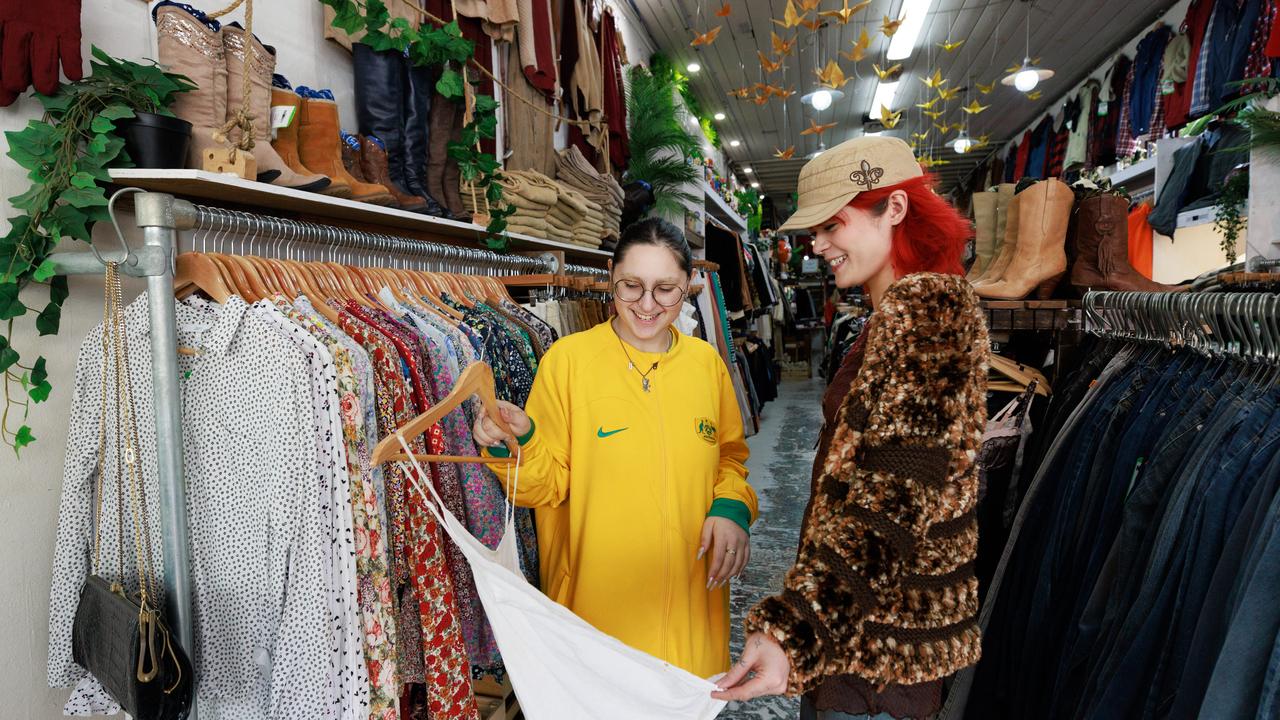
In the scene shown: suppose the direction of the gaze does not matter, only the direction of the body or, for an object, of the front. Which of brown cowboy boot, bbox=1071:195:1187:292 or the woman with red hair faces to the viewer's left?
the woman with red hair

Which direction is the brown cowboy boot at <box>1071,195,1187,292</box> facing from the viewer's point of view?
to the viewer's right

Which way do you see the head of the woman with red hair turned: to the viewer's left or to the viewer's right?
to the viewer's left

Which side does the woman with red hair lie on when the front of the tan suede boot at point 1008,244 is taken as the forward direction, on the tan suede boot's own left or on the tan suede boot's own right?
on the tan suede boot's own left

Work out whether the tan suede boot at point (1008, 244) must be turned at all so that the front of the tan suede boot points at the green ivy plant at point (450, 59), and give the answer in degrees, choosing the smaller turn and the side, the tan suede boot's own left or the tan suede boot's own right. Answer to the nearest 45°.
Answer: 0° — it already faces it

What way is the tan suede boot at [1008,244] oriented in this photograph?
to the viewer's left

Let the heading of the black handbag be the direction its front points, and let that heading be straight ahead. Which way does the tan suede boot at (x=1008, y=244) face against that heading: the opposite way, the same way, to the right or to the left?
to the right

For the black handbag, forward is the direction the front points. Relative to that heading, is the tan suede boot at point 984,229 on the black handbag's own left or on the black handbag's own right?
on the black handbag's own left

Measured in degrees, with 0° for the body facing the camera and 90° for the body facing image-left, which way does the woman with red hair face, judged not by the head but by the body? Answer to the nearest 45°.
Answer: approximately 90°

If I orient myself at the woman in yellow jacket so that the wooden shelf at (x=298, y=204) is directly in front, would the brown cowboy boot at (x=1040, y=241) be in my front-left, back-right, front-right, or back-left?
back-right

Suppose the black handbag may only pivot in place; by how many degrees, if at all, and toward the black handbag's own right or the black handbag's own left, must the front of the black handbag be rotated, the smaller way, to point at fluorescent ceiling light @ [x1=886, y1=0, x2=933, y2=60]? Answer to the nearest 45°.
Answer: approximately 135° to the black handbag's own left
